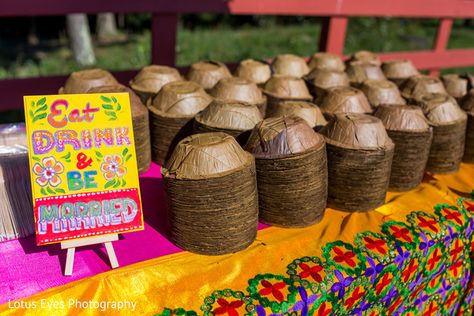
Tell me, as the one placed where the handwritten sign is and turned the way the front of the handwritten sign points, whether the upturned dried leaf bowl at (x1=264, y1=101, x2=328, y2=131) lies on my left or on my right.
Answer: on my left

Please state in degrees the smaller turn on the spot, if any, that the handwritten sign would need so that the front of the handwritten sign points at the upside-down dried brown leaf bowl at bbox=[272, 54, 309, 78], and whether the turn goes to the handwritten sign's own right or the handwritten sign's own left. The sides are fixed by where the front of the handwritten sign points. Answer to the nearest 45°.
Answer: approximately 135° to the handwritten sign's own left

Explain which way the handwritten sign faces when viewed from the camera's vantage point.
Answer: facing the viewer

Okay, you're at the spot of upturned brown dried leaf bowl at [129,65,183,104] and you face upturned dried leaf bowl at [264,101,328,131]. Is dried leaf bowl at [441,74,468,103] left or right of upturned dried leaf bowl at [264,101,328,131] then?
left

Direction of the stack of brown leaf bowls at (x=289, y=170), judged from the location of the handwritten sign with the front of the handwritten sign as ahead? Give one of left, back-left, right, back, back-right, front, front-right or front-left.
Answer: left

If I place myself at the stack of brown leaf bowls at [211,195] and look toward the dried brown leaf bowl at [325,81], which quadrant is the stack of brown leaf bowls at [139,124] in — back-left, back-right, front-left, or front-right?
front-left

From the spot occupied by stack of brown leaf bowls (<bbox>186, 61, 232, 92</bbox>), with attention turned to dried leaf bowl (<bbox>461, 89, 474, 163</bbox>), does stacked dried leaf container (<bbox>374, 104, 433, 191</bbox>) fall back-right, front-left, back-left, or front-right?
front-right

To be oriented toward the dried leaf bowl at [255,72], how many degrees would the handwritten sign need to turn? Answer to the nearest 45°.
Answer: approximately 135° to its left

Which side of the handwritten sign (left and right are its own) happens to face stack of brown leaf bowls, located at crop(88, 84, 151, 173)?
back

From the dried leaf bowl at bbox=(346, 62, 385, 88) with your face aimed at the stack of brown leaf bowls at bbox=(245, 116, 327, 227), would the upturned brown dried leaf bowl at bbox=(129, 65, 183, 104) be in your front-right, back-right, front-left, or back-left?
front-right

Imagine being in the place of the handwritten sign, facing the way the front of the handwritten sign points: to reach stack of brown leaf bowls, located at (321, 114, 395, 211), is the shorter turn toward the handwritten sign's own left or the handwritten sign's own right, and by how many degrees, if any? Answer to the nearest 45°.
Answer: approximately 90° to the handwritten sign's own left

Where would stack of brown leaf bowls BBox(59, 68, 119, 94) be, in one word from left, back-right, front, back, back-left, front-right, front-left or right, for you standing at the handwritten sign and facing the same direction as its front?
back

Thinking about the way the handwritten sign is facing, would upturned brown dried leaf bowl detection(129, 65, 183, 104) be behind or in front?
behind
